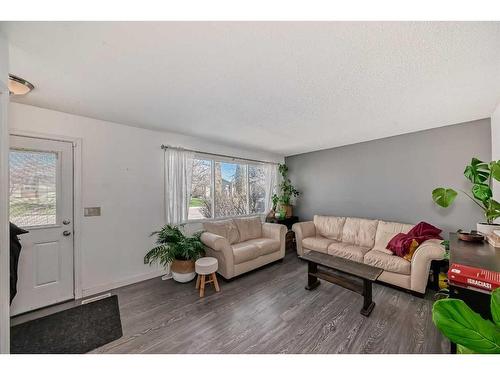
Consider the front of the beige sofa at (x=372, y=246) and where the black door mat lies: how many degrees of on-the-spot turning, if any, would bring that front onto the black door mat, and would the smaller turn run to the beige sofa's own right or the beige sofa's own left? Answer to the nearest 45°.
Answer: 0° — it already faces it

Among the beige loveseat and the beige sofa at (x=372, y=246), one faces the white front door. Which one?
the beige sofa

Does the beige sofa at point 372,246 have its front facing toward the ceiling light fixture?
yes

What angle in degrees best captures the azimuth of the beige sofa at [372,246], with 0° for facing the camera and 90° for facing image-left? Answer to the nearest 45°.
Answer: approximately 45°

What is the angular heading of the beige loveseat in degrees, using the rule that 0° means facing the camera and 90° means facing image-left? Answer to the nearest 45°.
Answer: approximately 315°

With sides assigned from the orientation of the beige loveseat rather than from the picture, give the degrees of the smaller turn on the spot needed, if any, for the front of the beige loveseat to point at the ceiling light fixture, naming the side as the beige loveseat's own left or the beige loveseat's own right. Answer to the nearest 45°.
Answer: approximately 90° to the beige loveseat's own right

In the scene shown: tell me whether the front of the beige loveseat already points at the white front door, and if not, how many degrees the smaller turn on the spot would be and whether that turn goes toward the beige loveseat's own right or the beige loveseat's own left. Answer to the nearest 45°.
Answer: approximately 90° to the beige loveseat's own right

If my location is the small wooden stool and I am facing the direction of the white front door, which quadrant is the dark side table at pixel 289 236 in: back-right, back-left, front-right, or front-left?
back-right

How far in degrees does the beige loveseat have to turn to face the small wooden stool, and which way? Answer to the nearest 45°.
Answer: approximately 90° to its right

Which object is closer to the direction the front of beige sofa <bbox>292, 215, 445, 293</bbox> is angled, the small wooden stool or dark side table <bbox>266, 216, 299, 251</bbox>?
the small wooden stool

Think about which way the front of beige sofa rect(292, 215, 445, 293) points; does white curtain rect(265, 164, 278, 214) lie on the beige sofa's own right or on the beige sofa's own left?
on the beige sofa's own right
